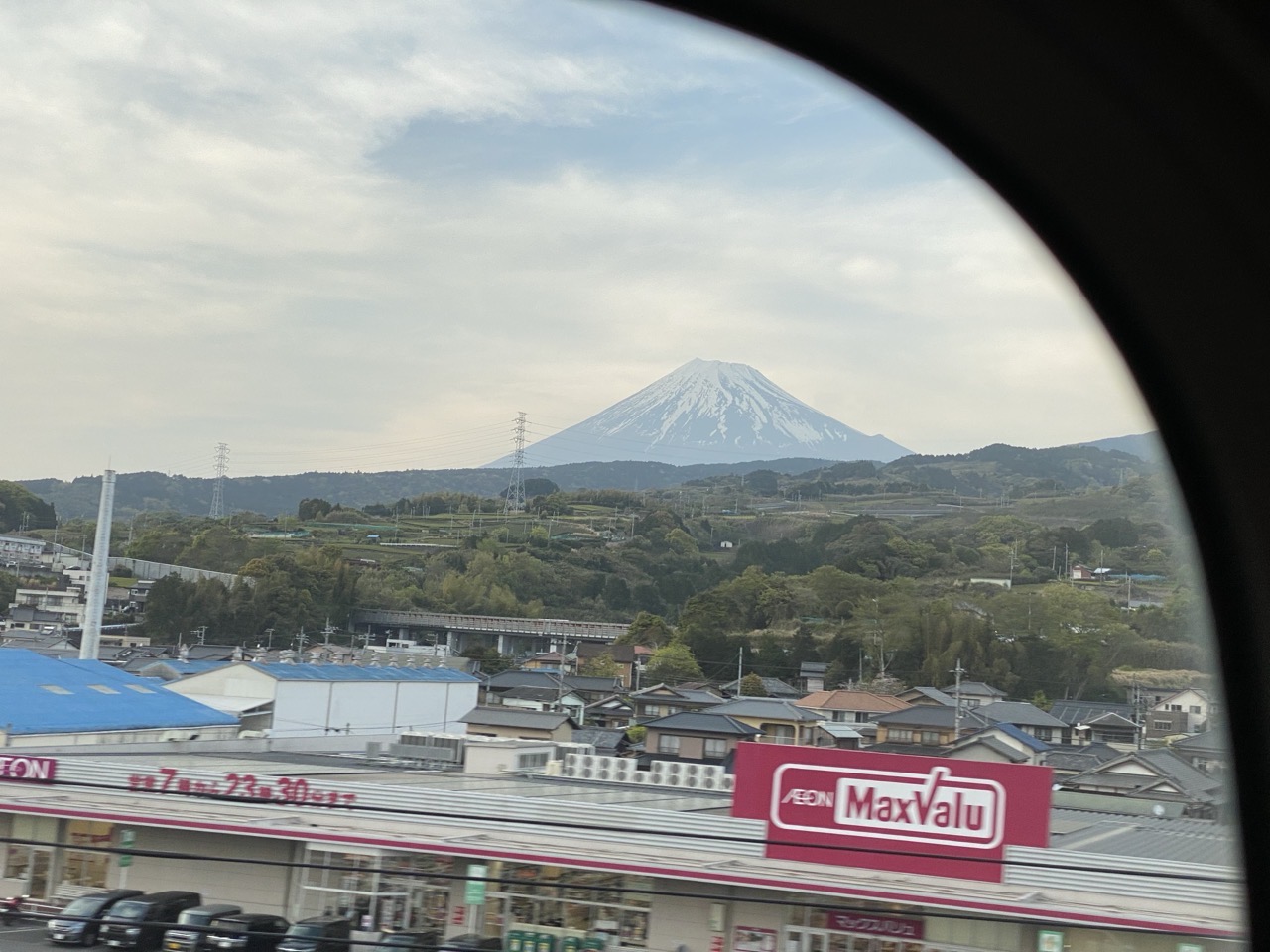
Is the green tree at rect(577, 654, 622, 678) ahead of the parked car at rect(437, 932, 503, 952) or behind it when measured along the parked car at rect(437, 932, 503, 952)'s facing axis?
behind

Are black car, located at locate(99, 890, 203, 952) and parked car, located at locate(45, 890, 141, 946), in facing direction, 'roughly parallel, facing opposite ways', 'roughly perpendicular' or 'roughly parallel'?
roughly parallel

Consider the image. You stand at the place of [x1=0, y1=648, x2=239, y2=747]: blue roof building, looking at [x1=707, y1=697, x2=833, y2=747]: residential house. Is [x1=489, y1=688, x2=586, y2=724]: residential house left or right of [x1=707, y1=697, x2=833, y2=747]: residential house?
left

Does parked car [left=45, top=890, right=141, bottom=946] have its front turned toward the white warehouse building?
no

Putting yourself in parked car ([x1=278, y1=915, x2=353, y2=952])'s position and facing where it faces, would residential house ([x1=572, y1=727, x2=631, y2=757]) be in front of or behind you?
behind

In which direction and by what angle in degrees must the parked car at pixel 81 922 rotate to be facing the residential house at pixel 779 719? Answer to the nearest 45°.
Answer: approximately 180°

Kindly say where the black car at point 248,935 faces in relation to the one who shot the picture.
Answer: facing the viewer and to the left of the viewer

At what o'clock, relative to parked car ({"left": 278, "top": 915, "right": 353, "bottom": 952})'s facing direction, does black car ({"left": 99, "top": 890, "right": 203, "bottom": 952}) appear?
The black car is roughly at 2 o'clock from the parked car.

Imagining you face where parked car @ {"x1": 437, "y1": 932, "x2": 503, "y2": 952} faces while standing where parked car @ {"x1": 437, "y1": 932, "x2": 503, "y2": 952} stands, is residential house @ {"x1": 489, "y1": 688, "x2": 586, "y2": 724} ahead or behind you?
behind

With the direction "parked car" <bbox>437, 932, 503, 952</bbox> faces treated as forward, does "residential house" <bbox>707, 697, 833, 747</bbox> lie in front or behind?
behind

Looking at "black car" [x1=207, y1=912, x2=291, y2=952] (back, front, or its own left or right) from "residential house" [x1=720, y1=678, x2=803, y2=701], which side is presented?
back

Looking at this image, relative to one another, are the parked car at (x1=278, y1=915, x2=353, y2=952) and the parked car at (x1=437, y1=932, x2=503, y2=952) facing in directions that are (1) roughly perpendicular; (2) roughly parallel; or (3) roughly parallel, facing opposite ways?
roughly parallel

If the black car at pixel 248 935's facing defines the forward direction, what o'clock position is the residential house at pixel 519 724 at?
The residential house is roughly at 5 o'clock from the black car.

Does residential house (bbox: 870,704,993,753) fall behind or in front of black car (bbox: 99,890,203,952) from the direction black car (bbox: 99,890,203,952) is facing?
behind

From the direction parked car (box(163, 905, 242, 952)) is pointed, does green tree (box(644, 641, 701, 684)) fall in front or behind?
behind

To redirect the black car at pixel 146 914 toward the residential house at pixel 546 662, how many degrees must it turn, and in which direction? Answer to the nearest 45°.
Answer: approximately 180°

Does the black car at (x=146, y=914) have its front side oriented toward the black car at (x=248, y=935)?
no
